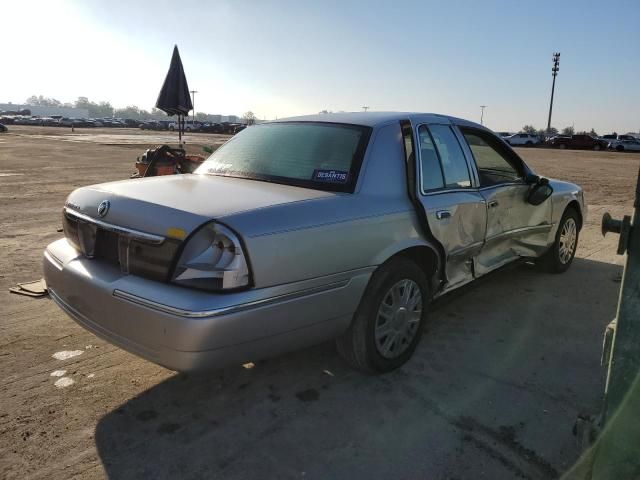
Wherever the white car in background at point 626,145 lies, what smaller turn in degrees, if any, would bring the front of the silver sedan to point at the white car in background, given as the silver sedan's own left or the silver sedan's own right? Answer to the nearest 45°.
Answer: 0° — it already faces it

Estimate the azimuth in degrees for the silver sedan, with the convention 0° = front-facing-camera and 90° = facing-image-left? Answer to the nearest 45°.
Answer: approximately 225°
